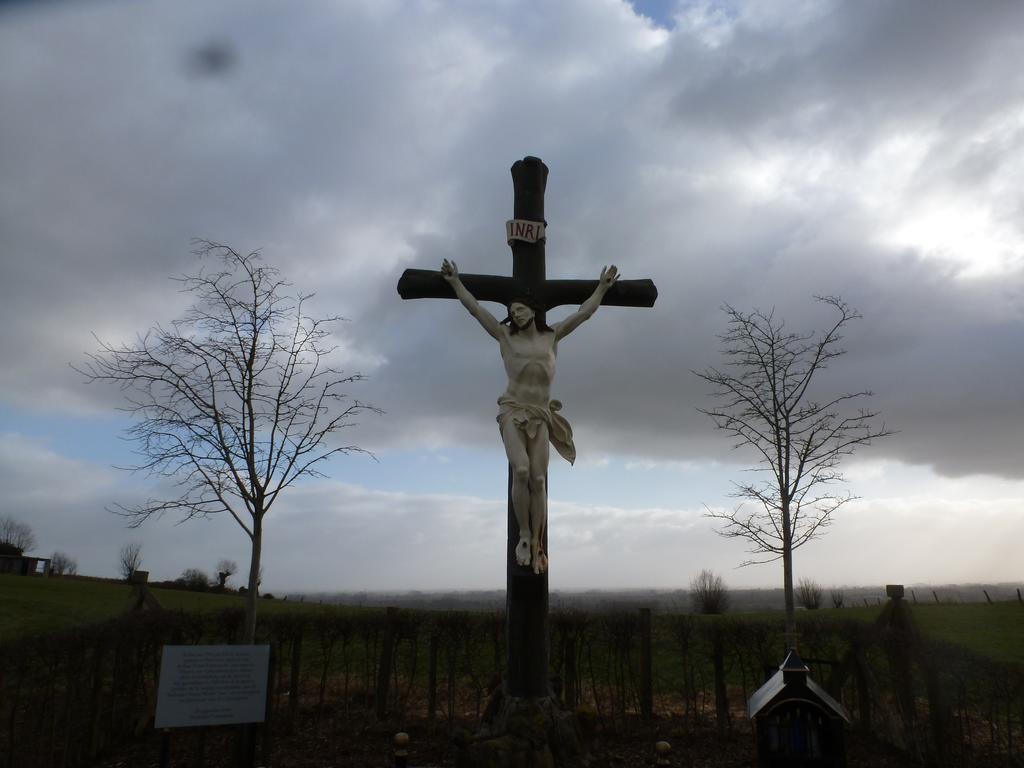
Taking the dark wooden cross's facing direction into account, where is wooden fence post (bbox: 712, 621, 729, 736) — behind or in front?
behind

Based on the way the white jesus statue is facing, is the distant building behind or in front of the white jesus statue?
behind

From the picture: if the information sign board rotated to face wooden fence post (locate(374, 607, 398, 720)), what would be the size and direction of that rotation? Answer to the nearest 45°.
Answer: approximately 135° to its left

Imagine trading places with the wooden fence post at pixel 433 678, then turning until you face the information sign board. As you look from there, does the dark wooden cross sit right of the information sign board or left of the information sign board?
left

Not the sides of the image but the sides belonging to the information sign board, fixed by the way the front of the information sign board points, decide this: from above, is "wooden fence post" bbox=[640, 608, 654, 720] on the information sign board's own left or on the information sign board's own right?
on the information sign board's own left

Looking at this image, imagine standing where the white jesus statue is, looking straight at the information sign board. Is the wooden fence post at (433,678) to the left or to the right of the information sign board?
right

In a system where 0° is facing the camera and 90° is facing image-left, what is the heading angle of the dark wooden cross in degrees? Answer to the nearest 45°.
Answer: approximately 0°

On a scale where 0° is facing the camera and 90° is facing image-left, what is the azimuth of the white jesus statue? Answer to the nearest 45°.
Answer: approximately 0°

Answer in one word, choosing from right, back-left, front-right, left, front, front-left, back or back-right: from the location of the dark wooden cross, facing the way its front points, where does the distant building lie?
back-right
